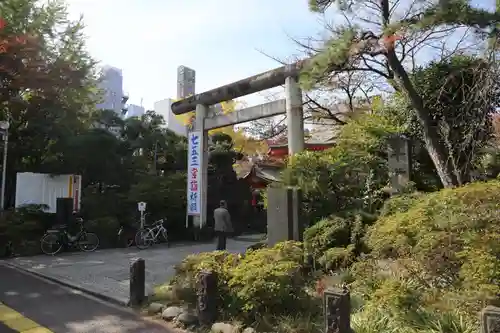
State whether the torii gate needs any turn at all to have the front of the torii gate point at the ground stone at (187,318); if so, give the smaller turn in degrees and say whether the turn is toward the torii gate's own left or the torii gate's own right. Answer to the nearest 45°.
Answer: approximately 45° to the torii gate's own left

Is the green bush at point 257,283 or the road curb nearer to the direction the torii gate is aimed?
the road curb

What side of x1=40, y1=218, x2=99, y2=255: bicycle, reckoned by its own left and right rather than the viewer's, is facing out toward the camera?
right

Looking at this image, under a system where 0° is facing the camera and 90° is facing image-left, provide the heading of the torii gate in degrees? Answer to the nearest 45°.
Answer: approximately 45°

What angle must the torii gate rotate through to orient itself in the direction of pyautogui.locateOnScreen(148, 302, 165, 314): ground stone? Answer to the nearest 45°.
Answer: approximately 45° to its left

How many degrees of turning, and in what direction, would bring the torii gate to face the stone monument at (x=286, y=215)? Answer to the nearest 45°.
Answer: approximately 45° to its left

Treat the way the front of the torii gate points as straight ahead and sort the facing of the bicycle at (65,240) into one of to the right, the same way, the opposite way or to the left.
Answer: the opposite way

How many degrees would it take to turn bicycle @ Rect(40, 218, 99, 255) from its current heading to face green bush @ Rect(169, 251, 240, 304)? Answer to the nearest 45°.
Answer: approximately 90° to its right

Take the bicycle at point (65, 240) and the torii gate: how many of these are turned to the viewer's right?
1
